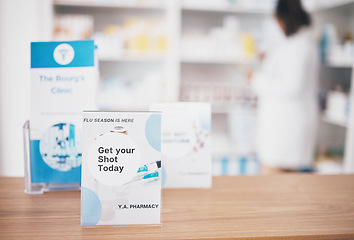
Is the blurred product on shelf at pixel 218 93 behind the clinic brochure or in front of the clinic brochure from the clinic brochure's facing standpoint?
behind

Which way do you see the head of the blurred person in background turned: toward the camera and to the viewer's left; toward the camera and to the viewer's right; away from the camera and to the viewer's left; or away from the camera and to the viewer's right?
away from the camera and to the viewer's left

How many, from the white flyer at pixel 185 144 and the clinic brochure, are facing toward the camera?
2

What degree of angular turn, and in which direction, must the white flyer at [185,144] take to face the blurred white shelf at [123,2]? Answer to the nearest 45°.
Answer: approximately 180°

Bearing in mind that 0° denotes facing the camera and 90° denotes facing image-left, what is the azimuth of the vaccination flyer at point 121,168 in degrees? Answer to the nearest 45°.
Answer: approximately 0°

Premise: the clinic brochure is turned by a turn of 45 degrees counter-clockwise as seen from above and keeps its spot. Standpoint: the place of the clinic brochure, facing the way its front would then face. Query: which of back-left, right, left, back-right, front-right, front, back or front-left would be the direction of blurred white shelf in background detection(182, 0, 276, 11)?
left

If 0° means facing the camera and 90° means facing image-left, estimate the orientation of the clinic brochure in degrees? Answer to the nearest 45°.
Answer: approximately 0°
